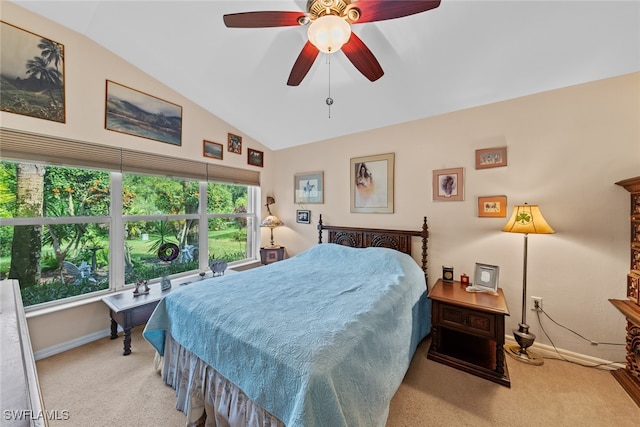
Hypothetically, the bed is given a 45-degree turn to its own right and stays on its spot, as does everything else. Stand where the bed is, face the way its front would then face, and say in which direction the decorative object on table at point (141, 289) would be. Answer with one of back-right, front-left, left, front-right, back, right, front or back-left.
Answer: front-right

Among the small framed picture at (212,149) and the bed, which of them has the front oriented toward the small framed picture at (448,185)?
the small framed picture at (212,149)

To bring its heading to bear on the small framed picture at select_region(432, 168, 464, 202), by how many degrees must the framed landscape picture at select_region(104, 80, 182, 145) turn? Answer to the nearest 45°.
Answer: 0° — it already faces it

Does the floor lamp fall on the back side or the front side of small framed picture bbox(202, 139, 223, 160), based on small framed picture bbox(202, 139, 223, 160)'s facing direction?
on the front side

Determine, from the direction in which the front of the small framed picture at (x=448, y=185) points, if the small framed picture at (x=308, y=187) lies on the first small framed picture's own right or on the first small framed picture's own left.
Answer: on the first small framed picture's own right

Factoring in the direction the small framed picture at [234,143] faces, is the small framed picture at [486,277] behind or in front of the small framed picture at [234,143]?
in front

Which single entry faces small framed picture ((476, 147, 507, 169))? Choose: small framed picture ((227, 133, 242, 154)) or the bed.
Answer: small framed picture ((227, 133, 242, 154))

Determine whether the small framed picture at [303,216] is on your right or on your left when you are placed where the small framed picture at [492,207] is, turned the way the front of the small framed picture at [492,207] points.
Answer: on your right

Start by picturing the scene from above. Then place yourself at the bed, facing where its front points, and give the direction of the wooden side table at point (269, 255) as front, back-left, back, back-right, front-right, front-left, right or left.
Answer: back-right

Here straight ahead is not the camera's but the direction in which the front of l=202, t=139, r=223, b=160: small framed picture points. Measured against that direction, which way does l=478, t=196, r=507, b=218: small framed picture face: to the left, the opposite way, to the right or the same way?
to the right

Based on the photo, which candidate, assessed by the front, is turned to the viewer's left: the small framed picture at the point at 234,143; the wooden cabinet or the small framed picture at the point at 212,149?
the wooden cabinet

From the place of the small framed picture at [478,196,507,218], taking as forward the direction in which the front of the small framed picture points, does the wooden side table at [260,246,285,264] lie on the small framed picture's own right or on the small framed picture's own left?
on the small framed picture's own right
